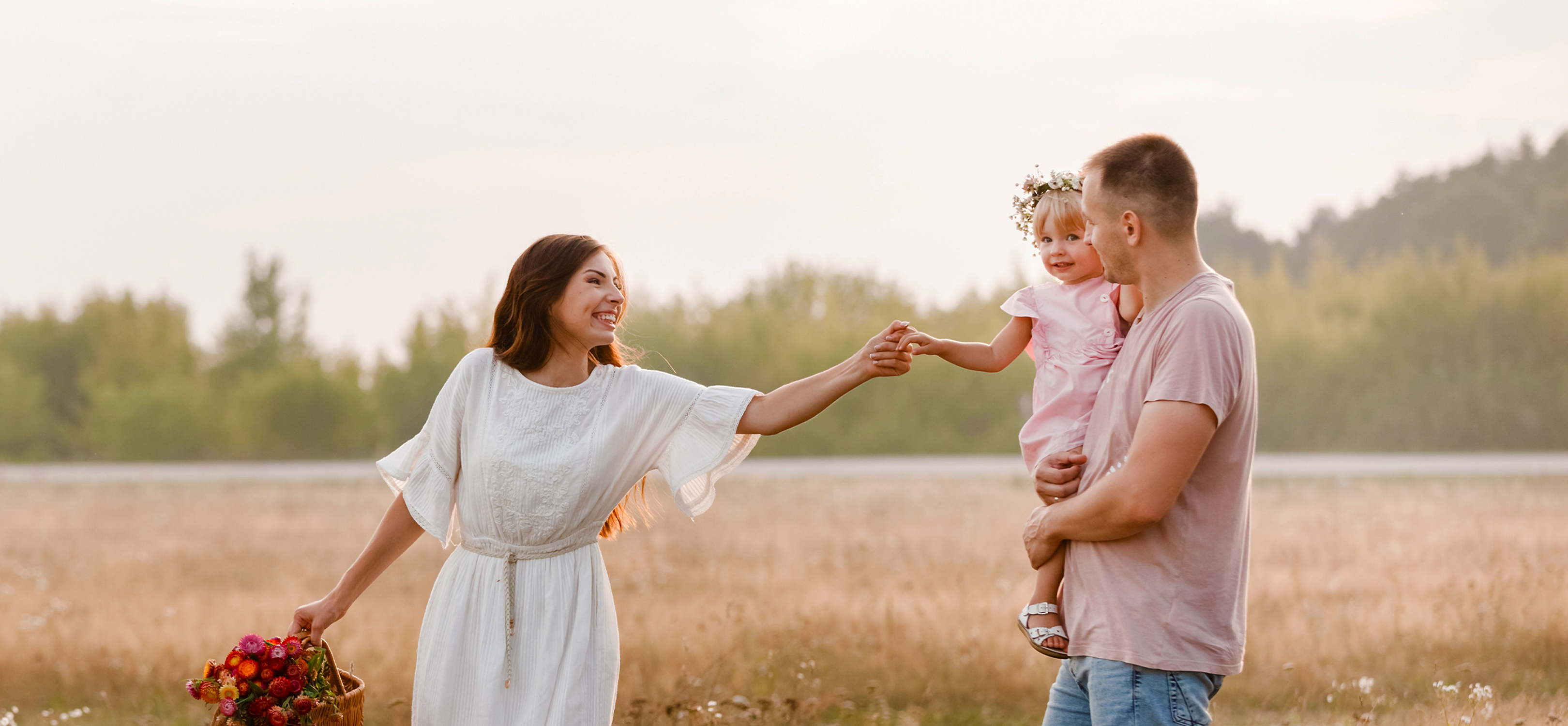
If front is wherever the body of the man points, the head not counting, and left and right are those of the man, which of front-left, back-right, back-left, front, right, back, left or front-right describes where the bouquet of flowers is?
front

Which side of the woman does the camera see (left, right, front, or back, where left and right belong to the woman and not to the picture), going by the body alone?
front

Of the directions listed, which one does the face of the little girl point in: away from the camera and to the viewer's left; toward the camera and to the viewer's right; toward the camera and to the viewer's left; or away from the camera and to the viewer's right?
toward the camera and to the viewer's left

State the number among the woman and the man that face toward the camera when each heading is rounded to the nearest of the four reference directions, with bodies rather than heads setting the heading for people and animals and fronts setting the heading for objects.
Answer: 1

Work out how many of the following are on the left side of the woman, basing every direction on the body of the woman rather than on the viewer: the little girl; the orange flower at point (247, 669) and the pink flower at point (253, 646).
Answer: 1

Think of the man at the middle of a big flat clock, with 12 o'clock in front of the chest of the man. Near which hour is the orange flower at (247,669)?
The orange flower is roughly at 12 o'clock from the man.

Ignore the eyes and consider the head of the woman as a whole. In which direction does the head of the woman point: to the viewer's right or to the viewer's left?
to the viewer's right

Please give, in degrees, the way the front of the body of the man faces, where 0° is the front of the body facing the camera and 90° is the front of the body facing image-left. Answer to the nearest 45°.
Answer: approximately 90°
